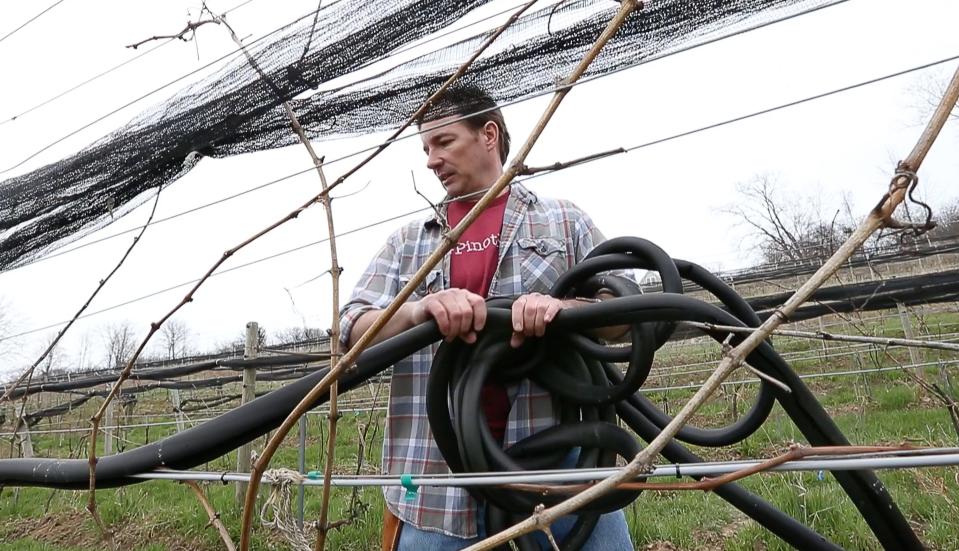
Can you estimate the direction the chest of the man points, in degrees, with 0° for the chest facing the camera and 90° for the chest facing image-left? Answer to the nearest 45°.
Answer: approximately 0°

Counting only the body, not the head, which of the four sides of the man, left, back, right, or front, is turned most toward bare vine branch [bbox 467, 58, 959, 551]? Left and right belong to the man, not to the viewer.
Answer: front

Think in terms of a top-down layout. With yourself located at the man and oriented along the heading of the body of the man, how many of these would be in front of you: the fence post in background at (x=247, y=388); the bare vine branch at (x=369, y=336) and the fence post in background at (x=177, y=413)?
1

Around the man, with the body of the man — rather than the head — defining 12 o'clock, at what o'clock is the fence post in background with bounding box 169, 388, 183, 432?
The fence post in background is roughly at 5 o'clock from the man.

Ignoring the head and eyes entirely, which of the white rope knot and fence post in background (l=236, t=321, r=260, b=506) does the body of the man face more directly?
the white rope knot

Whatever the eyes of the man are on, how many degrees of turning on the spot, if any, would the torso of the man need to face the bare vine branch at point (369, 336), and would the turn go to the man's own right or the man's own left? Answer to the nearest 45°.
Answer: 0° — they already face it
